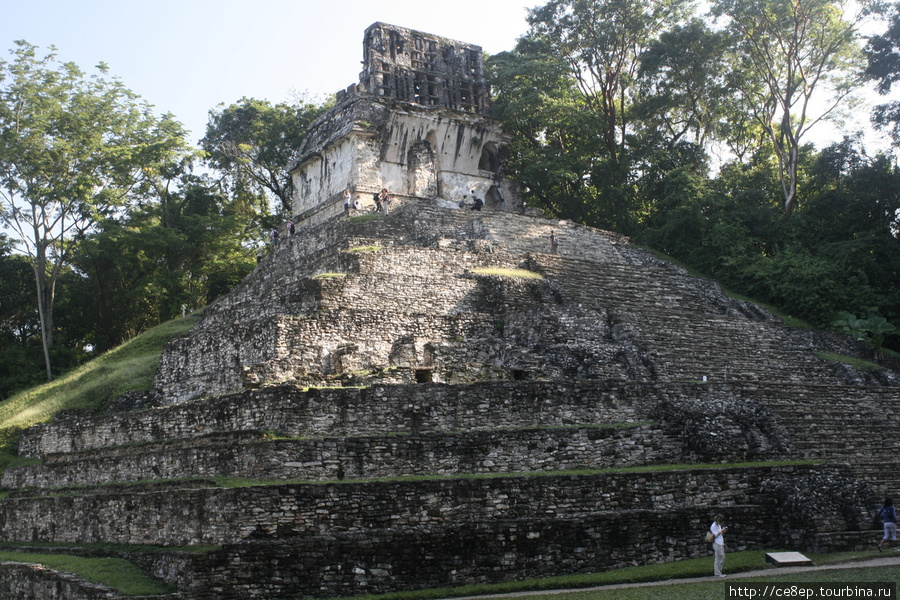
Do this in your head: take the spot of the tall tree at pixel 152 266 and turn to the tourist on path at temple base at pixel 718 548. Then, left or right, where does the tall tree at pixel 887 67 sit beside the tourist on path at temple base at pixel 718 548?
left

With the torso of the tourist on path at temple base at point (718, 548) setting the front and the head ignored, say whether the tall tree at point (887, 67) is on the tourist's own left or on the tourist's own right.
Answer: on the tourist's own left

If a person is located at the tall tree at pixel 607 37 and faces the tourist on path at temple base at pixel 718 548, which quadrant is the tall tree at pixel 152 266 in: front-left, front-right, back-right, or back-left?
front-right

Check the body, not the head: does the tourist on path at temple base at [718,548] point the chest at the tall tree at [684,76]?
no

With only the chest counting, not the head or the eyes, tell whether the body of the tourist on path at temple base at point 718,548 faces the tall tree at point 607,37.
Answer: no

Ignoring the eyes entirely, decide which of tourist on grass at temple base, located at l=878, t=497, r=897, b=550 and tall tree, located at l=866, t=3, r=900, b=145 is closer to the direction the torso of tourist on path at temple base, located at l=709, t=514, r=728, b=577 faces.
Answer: the tourist on grass at temple base
